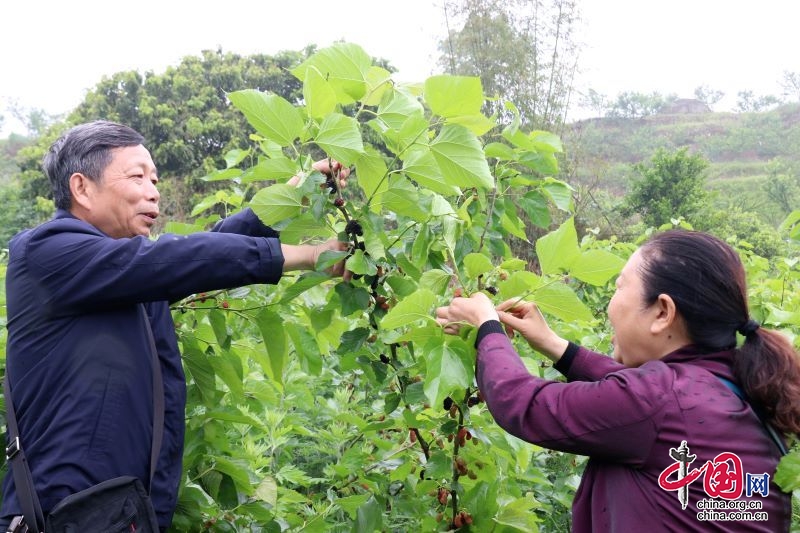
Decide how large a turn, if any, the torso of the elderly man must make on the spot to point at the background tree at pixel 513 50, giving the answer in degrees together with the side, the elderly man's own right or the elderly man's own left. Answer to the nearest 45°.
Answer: approximately 45° to the elderly man's own left

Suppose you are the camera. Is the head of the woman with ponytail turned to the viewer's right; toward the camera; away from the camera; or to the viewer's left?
to the viewer's left

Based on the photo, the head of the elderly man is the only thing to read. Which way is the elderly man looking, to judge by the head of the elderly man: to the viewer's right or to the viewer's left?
to the viewer's right

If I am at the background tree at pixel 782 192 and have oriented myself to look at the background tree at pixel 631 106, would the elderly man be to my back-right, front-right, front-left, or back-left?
back-left

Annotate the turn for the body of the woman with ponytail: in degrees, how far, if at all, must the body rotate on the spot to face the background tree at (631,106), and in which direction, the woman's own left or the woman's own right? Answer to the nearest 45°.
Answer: approximately 45° to the woman's own right

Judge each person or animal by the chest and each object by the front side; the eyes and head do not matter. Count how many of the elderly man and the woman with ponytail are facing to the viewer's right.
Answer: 1

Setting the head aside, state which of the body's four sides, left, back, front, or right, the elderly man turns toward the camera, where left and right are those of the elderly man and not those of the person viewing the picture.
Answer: right

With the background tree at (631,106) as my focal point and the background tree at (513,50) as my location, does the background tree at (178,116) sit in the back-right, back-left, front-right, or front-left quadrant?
back-left

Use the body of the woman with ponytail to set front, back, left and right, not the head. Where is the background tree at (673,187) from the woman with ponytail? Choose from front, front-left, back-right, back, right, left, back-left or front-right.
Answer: front-right

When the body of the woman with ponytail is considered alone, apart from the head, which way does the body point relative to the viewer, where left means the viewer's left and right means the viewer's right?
facing away from the viewer and to the left of the viewer

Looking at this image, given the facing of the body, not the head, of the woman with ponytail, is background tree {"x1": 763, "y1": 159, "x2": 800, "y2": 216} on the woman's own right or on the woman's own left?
on the woman's own right
